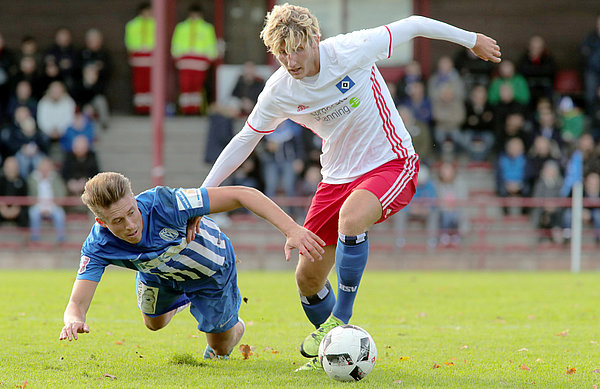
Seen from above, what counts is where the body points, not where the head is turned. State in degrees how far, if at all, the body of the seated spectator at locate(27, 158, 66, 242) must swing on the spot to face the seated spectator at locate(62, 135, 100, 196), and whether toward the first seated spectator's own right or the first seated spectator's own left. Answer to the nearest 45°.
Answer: approximately 135° to the first seated spectator's own left

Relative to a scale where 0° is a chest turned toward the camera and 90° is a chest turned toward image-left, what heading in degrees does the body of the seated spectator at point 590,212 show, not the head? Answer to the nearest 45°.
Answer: approximately 0°

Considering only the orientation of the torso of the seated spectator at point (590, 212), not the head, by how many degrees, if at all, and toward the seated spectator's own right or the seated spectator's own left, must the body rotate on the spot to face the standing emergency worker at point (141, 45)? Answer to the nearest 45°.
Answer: approximately 90° to the seated spectator's own right

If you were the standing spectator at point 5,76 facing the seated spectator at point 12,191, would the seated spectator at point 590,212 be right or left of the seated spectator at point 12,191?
left

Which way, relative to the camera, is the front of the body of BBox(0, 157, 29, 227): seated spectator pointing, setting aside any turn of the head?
toward the camera

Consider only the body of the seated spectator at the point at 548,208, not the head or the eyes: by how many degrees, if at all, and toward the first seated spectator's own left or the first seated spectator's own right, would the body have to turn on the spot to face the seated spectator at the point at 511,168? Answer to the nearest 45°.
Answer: approximately 135° to the first seated spectator's own right

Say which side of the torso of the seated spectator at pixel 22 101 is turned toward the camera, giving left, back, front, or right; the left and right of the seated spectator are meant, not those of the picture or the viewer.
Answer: front

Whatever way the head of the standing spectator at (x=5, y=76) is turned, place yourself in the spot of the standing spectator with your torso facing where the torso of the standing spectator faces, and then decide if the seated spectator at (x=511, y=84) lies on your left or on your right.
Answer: on your left

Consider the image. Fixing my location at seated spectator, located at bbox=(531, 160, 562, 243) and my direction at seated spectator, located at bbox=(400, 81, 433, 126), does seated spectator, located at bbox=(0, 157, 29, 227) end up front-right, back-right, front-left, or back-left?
front-left

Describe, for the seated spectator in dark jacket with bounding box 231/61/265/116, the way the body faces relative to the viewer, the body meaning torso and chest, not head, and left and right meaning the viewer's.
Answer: facing the viewer

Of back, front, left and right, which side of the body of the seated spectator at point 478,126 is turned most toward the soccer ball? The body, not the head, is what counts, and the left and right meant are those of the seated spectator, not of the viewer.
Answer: front

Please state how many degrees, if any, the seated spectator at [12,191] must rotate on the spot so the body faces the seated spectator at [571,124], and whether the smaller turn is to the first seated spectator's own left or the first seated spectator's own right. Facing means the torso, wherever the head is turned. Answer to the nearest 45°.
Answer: approximately 90° to the first seated spectator's own left
